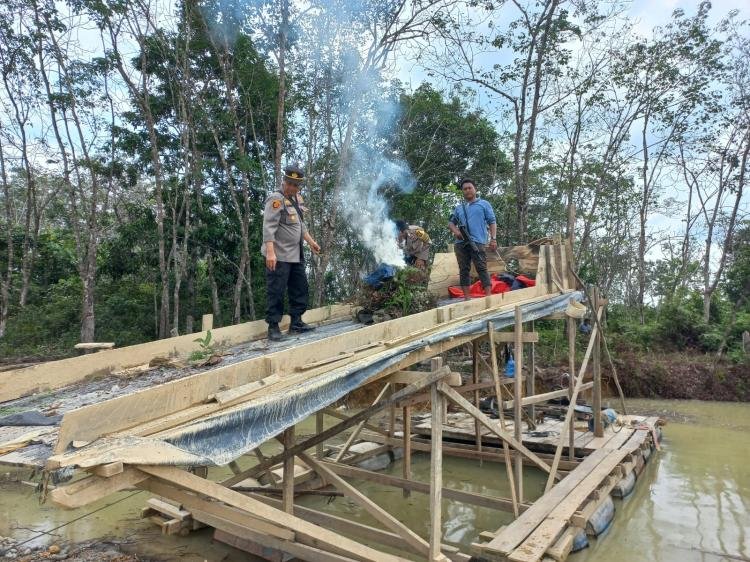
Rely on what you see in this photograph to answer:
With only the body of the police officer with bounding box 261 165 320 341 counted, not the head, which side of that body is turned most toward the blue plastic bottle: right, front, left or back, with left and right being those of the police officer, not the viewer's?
left

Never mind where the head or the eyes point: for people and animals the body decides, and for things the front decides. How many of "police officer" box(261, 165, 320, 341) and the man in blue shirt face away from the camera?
0

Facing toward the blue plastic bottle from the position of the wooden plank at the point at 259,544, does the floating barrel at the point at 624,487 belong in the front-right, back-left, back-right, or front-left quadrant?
front-right

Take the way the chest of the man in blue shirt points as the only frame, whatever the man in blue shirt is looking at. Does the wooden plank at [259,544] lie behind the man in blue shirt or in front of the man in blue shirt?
in front

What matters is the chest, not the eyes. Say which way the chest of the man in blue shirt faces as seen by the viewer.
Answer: toward the camera

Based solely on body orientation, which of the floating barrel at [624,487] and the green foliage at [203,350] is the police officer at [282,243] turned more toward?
the floating barrel

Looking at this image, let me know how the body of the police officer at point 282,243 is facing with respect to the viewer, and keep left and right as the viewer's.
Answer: facing the viewer and to the right of the viewer

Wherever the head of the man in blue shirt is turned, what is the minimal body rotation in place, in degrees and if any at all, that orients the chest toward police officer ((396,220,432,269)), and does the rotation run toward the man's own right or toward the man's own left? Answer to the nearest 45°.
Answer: approximately 135° to the man's own right

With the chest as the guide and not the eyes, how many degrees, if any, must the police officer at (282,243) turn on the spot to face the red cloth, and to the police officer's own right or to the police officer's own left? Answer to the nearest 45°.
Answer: approximately 90° to the police officer's own left

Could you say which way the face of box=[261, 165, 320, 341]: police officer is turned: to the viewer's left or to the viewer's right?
to the viewer's right

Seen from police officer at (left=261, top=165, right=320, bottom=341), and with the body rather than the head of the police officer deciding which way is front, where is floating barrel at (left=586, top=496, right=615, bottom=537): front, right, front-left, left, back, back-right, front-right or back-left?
front-left
